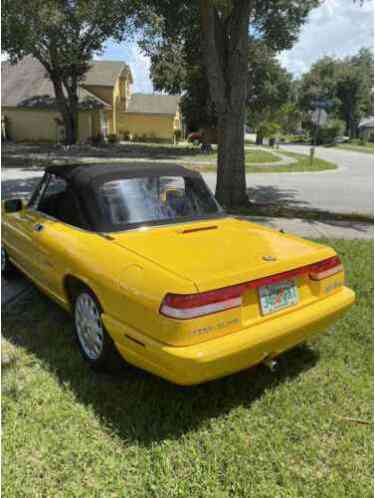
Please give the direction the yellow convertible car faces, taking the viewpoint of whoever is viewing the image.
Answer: facing away from the viewer and to the left of the viewer

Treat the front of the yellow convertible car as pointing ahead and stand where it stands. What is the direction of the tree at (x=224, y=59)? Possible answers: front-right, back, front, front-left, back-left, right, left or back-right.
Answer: front-right

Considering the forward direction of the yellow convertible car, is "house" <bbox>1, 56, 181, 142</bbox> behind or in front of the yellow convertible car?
in front

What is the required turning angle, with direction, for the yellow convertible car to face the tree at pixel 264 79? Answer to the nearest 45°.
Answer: approximately 45° to its right

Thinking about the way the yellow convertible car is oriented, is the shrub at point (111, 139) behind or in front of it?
in front

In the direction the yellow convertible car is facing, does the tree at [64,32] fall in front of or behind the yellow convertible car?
in front
